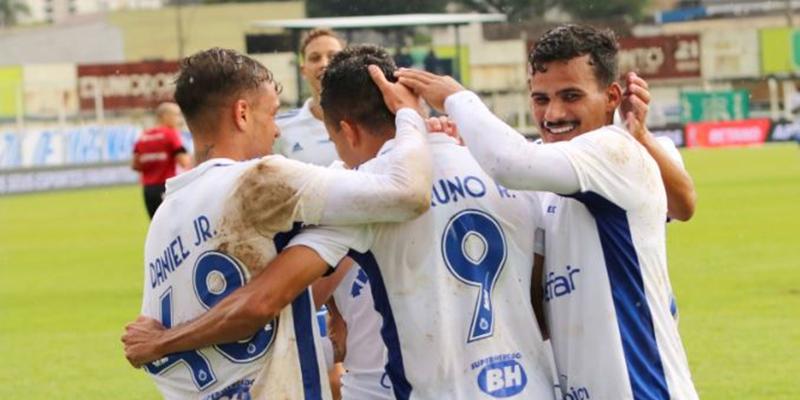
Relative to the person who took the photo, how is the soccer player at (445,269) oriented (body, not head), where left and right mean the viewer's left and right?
facing away from the viewer and to the left of the viewer

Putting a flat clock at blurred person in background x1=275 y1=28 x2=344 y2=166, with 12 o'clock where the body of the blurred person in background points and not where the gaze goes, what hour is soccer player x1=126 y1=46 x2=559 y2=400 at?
The soccer player is roughly at 12 o'clock from the blurred person in background.

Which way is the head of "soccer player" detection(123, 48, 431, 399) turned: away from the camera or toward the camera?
away from the camera

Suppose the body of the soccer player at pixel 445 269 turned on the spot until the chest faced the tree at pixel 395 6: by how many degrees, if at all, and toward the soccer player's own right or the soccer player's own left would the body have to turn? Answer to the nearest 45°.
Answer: approximately 45° to the soccer player's own right

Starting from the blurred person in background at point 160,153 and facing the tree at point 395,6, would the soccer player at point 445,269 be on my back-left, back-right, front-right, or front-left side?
back-right

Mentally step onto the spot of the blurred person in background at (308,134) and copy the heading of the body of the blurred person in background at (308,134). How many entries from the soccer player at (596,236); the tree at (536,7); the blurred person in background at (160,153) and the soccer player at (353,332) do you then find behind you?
2

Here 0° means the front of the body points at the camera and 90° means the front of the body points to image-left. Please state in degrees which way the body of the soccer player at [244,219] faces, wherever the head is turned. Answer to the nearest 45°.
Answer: approximately 225°

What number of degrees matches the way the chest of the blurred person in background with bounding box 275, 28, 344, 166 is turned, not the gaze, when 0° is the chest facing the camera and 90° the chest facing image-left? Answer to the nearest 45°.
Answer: approximately 0°

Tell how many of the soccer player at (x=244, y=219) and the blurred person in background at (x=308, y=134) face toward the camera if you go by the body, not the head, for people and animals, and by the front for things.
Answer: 1

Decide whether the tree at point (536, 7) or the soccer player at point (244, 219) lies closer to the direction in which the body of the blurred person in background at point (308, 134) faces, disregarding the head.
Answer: the soccer player
